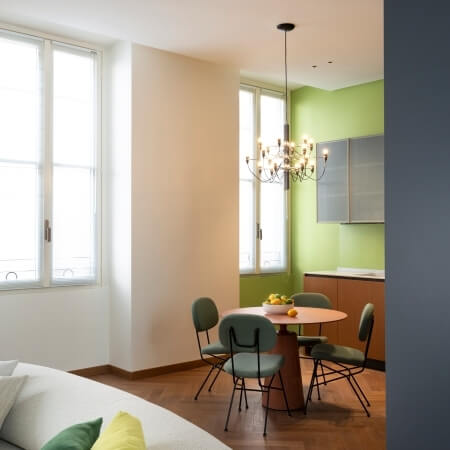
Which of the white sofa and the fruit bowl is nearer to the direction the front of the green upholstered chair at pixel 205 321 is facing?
the fruit bowl

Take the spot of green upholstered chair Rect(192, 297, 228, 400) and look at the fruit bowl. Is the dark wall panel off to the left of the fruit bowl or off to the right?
right

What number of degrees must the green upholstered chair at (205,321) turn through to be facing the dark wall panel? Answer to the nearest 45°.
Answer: approximately 45° to its right

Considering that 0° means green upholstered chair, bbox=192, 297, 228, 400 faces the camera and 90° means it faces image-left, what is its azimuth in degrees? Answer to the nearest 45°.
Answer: approximately 315°

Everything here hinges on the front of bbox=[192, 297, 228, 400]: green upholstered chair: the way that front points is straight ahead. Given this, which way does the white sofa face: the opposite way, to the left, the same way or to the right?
to the right

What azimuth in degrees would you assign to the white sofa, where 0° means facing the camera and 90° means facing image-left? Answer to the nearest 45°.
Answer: approximately 45°

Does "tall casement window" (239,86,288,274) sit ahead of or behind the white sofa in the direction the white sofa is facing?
behind

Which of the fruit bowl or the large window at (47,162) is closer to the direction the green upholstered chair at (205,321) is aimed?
the fruit bowl

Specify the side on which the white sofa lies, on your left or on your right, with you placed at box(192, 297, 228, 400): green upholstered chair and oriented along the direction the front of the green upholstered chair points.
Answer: on your right

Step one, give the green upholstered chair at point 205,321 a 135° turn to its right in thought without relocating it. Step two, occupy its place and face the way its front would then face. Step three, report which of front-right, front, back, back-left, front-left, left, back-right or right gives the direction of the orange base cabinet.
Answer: back-right

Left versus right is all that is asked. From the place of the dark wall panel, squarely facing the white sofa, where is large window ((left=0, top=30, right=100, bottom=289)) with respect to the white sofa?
right

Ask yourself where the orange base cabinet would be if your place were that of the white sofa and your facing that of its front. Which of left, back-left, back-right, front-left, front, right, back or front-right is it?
back

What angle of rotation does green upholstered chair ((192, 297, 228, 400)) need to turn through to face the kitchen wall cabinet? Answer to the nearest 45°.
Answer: approximately 90° to its left

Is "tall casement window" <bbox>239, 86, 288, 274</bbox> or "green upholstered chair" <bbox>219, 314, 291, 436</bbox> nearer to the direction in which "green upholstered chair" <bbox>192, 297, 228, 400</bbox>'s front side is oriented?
the green upholstered chair
